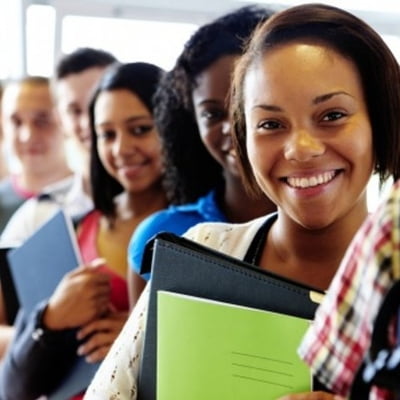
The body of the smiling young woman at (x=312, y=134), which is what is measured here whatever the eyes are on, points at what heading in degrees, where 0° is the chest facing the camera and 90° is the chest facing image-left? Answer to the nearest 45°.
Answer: approximately 0°

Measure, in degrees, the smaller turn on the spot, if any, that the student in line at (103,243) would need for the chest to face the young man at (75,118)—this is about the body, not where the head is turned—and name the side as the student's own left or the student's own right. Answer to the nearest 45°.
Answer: approximately 180°

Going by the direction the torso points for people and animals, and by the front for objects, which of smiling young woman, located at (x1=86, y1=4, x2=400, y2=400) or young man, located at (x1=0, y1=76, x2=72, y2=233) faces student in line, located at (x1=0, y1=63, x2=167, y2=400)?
the young man
